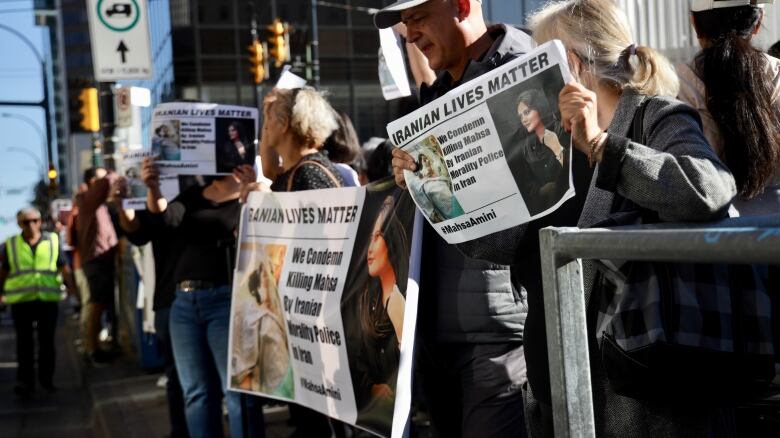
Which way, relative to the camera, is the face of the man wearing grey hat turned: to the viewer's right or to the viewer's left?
to the viewer's left

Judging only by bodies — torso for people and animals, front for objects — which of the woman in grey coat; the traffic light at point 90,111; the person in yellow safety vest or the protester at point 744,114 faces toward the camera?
the person in yellow safety vest

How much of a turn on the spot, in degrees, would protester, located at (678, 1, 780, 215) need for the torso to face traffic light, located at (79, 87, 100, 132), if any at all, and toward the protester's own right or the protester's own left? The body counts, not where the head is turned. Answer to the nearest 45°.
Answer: approximately 45° to the protester's own left

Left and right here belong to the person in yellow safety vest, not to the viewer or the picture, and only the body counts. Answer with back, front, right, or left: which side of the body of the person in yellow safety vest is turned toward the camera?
front

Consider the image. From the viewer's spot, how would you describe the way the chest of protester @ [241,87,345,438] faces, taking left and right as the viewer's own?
facing to the left of the viewer

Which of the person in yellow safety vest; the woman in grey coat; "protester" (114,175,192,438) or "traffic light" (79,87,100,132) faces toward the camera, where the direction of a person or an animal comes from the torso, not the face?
the person in yellow safety vest

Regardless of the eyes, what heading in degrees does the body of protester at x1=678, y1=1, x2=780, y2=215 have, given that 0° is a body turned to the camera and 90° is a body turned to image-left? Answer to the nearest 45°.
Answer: approximately 180°

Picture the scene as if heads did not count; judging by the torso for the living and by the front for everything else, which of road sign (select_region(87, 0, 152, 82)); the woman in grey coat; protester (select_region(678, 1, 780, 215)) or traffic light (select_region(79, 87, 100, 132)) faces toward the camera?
the road sign
